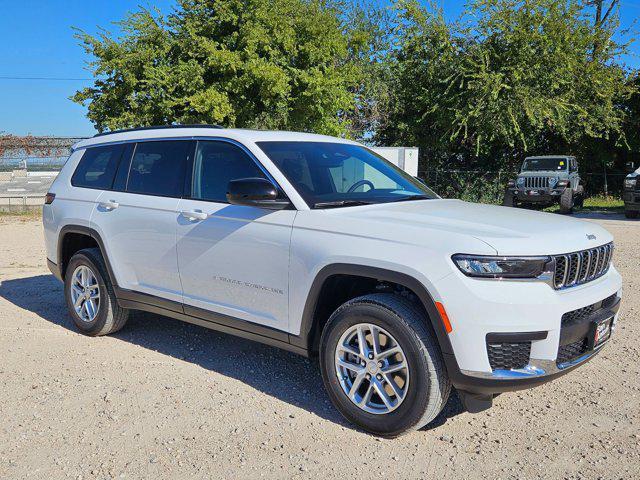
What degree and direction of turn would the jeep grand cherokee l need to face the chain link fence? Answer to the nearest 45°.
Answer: approximately 135° to its left

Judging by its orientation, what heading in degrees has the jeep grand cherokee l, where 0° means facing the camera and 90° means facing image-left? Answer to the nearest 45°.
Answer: approximately 315°

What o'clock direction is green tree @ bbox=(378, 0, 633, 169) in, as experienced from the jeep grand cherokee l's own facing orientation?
The green tree is roughly at 8 o'clock from the jeep grand cherokee l.

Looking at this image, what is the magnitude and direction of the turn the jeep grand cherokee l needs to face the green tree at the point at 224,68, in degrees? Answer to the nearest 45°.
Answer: approximately 135° to its left
